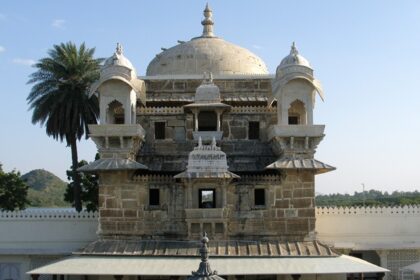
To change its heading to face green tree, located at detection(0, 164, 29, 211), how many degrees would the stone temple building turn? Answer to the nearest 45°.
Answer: approximately 135° to its right

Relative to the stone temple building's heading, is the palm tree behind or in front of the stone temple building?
behind

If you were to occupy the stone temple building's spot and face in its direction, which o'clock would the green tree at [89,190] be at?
The green tree is roughly at 5 o'clock from the stone temple building.

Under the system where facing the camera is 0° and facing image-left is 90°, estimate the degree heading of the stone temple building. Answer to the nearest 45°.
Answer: approximately 0°
